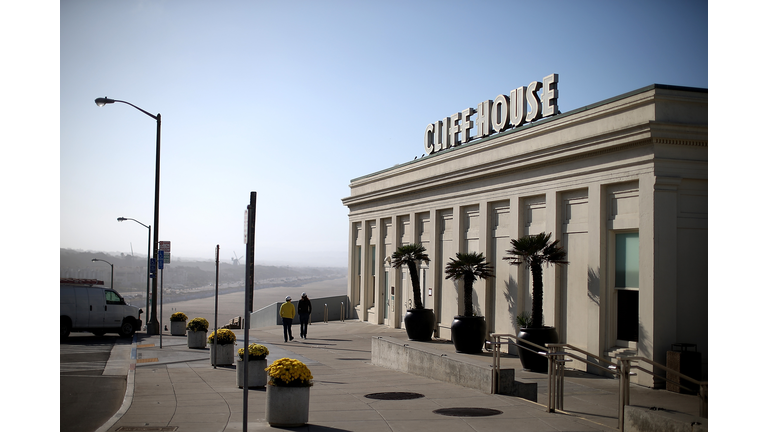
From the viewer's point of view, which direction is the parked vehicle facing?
to the viewer's right

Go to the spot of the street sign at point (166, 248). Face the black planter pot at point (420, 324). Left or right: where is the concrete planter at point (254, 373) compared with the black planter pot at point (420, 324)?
right

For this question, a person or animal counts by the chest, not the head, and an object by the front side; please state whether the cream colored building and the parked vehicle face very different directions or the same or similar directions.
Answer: very different directions

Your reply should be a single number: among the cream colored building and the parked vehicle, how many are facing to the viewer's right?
1

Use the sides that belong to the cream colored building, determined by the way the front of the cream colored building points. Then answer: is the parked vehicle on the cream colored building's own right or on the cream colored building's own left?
on the cream colored building's own right

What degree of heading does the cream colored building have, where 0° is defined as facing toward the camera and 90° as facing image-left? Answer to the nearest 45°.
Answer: approximately 45°
